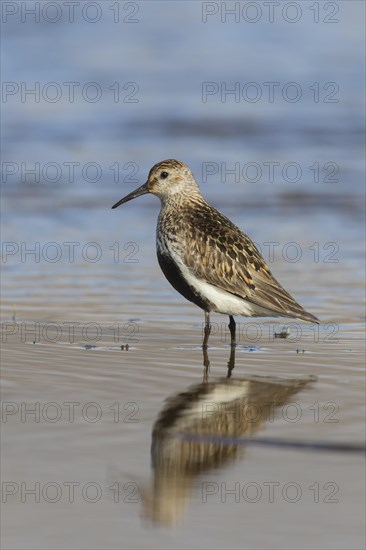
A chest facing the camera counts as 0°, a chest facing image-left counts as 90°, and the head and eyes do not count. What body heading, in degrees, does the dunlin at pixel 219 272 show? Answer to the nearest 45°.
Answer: approximately 90°
